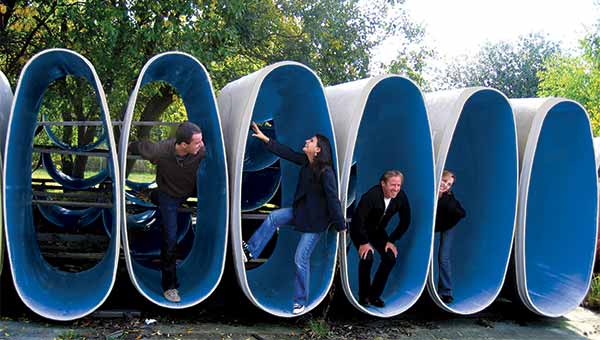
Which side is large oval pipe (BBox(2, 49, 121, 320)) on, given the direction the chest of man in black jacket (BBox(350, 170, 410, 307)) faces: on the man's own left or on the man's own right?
on the man's own right

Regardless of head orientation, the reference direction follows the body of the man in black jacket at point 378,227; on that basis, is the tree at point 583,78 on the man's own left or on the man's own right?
on the man's own left

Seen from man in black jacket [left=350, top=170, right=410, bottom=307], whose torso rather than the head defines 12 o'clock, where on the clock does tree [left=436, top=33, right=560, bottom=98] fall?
The tree is roughly at 8 o'clock from the man in black jacket.

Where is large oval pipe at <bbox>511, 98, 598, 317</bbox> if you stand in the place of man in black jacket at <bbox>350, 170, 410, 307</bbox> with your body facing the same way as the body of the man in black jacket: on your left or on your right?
on your left

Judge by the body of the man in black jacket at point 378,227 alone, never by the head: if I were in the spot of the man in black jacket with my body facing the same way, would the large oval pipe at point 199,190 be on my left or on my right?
on my right

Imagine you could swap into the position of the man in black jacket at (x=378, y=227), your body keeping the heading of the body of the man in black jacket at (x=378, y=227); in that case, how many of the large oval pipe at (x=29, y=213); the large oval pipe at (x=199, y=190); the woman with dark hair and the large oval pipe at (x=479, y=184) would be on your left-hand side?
1

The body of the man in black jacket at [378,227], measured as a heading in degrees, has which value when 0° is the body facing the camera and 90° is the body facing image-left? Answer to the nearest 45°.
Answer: approximately 315°

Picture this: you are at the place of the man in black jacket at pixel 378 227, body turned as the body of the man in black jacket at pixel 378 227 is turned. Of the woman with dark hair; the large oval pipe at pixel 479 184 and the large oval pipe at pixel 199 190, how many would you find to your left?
1

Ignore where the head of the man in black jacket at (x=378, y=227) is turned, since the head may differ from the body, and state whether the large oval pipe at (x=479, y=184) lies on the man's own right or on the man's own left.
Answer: on the man's own left
